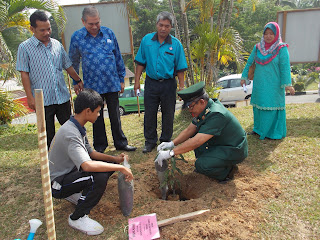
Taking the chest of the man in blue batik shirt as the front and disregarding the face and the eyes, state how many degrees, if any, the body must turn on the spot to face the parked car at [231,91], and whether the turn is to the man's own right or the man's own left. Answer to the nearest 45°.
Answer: approximately 90° to the man's own left

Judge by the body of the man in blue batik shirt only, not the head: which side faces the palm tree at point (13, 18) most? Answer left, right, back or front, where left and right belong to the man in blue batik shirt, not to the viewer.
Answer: back

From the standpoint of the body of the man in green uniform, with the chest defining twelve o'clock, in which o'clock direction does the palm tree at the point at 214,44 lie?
The palm tree is roughly at 3 o'clock from the man in green uniform.

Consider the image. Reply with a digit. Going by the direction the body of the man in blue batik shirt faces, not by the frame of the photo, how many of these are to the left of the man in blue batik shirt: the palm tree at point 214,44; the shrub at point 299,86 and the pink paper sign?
2

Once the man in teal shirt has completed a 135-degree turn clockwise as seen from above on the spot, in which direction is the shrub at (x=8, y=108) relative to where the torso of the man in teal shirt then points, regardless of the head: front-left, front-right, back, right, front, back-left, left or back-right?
front

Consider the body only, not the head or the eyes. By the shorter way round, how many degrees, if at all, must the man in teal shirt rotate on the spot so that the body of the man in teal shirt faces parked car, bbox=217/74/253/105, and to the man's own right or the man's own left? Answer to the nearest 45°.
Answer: approximately 180°

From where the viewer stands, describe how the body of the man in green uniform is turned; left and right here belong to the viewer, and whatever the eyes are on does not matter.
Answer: facing to the left of the viewer

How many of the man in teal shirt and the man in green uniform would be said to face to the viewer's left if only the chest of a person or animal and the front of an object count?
1

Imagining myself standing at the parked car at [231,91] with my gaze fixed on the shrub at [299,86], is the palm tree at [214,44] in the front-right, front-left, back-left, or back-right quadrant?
back-right

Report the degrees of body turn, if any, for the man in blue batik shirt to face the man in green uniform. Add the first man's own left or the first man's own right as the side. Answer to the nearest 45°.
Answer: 0° — they already face them

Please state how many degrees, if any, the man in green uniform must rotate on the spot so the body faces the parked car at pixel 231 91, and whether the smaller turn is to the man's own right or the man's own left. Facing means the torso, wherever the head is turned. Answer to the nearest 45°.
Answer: approximately 90° to the man's own right

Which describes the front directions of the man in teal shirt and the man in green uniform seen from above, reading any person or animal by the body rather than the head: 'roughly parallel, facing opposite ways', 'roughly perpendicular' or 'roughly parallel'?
roughly perpendicular

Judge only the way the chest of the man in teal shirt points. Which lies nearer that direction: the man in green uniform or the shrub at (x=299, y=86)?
the man in green uniform

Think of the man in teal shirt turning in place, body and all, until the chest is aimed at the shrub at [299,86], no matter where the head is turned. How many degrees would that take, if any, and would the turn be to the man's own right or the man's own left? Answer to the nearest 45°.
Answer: approximately 135° to the man's own left
